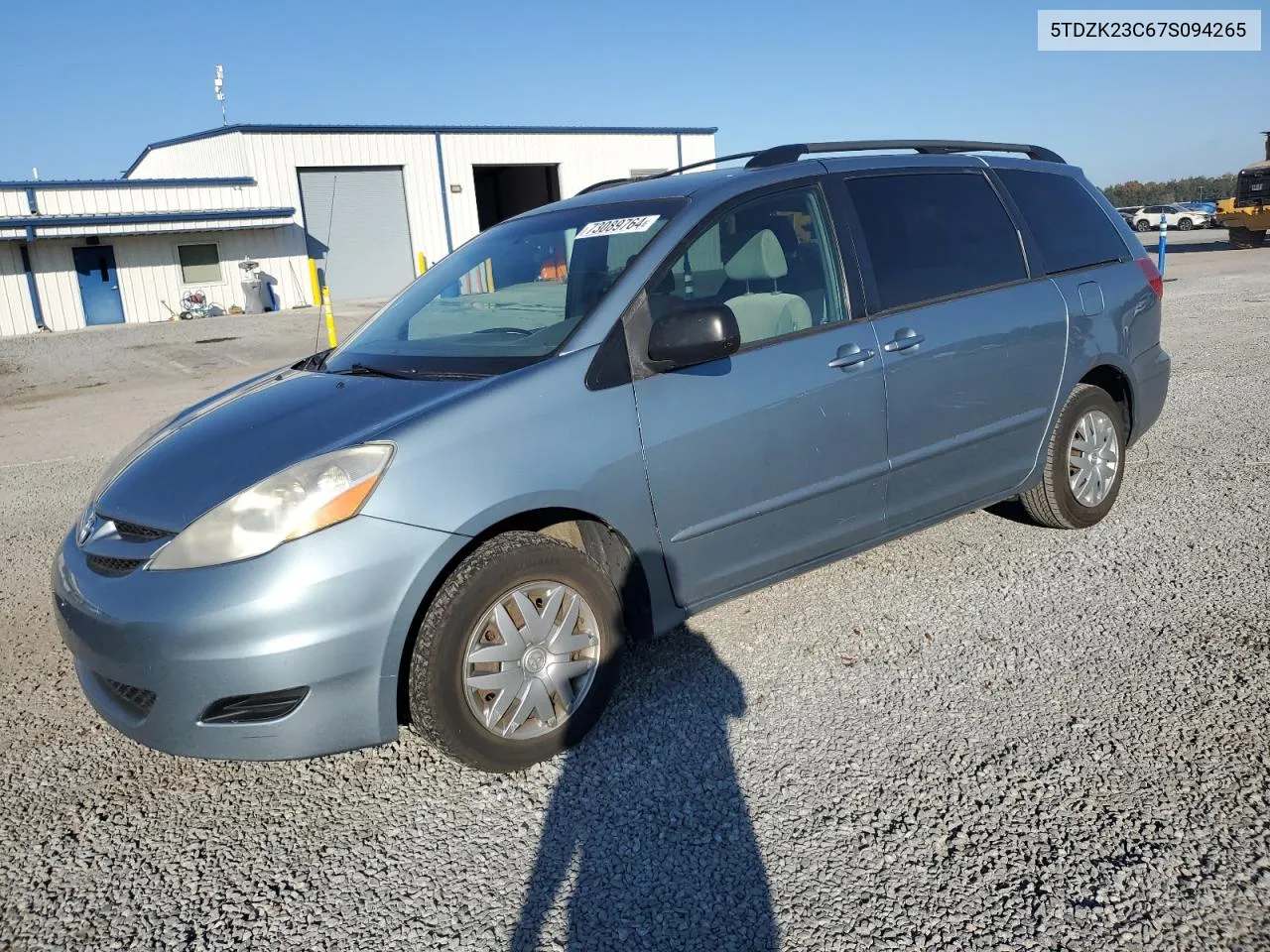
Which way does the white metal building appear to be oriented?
toward the camera

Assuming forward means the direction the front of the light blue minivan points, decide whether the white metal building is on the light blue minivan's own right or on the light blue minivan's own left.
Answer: on the light blue minivan's own right

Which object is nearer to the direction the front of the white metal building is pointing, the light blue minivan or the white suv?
the light blue minivan

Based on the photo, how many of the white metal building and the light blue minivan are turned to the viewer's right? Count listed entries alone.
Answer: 0

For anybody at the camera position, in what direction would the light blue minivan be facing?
facing the viewer and to the left of the viewer

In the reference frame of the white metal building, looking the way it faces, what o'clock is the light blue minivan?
The light blue minivan is roughly at 12 o'clock from the white metal building.

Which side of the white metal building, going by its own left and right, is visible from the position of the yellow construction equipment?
left

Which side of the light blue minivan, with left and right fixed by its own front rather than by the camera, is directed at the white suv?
back

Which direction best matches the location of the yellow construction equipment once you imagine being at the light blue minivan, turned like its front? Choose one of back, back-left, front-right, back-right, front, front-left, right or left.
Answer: back
